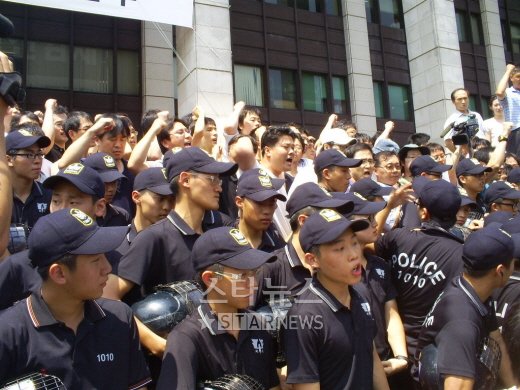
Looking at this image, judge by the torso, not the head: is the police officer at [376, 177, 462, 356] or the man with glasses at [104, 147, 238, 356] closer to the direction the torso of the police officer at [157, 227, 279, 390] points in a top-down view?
the police officer

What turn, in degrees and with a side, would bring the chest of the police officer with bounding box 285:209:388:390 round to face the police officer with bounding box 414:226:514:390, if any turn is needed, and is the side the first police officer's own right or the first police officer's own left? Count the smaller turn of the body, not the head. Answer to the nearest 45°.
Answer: approximately 45° to the first police officer's own left

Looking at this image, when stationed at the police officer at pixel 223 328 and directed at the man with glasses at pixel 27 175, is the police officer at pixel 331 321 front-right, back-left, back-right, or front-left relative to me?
back-right

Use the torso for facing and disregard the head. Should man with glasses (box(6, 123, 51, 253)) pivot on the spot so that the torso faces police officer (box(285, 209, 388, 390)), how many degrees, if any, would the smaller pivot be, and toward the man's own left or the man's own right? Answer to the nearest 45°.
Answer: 0° — they already face them

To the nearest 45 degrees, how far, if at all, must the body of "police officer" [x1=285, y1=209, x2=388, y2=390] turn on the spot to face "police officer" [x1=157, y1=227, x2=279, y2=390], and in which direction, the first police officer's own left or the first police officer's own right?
approximately 135° to the first police officer's own right

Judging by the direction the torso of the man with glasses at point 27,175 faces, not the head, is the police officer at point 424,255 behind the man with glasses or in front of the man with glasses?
in front

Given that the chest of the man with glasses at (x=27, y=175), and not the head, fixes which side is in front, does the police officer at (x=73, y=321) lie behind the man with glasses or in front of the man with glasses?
in front

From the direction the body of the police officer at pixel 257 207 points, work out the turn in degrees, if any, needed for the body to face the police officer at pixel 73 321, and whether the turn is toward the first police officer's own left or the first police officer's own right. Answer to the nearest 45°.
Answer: approximately 90° to the first police officer's own right

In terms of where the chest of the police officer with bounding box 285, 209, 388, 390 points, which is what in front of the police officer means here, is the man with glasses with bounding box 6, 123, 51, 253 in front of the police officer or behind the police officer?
behind
